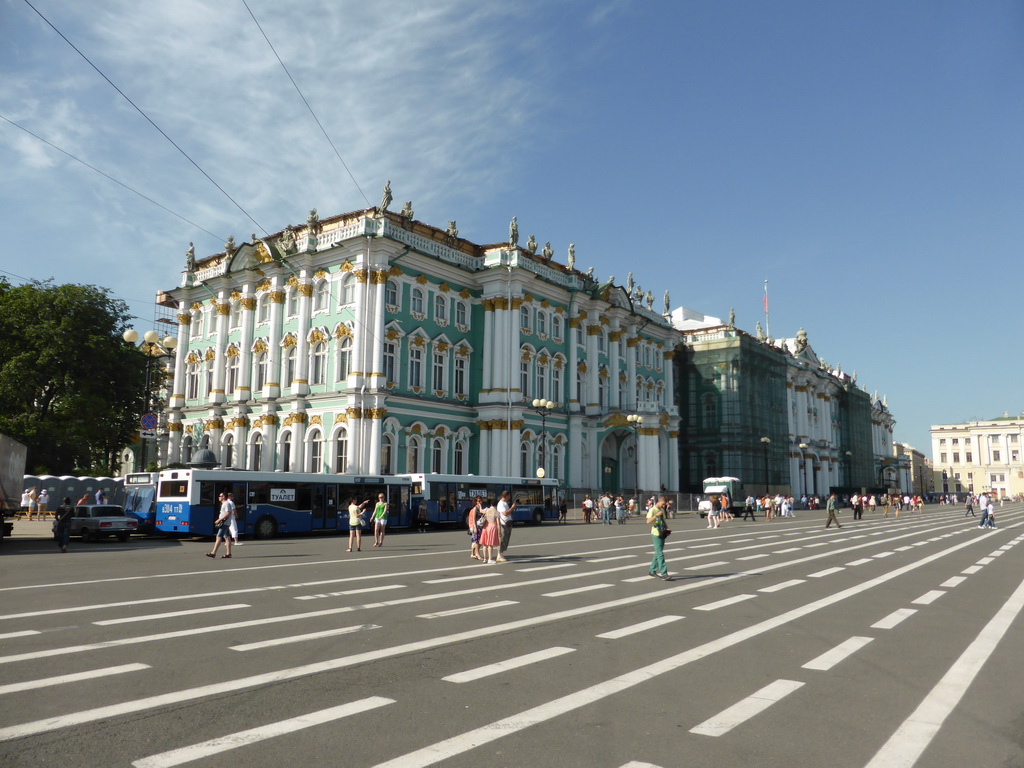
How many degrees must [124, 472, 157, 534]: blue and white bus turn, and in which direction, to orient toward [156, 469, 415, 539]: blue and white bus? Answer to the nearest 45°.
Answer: approximately 135° to its left

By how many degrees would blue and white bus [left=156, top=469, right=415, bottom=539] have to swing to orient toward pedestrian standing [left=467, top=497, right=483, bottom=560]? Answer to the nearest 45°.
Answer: approximately 90° to its right

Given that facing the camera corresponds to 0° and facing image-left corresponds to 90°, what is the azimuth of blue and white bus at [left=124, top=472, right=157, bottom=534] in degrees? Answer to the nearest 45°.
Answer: approximately 45°

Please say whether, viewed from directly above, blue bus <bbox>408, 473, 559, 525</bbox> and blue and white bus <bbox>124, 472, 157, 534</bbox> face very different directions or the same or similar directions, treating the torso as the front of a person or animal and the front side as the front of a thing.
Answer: very different directions

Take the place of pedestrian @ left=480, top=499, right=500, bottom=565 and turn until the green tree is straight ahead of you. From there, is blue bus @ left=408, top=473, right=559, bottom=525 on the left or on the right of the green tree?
right

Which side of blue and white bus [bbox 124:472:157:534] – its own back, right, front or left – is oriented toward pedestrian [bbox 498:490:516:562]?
left
